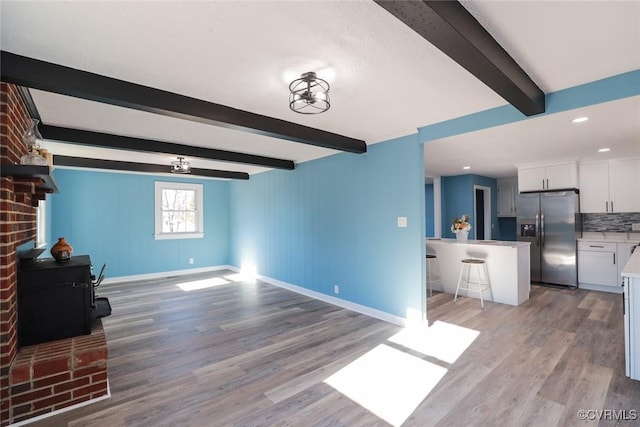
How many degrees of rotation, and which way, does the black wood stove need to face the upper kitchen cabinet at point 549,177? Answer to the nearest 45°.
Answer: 0° — it already faces it

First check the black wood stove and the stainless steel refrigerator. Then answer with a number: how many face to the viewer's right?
1

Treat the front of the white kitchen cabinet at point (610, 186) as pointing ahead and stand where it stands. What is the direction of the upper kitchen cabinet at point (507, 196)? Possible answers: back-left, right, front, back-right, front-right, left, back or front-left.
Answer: back-right

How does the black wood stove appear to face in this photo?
to the viewer's right

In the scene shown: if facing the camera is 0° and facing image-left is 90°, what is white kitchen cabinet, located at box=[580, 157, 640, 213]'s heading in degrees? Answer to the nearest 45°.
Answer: approximately 0°

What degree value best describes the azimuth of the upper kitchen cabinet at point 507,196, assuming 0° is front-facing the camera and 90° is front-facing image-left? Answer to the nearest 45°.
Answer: approximately 0°
